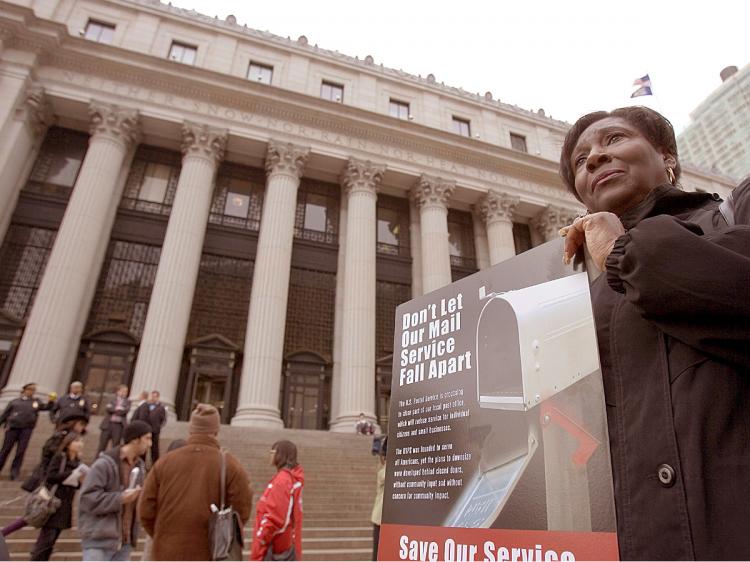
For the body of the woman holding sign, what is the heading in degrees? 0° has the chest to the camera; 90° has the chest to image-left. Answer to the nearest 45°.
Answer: approximately 45°

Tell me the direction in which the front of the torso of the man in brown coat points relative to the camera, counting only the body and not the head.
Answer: away from the camera

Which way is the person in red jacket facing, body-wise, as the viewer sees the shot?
to the viewer's left

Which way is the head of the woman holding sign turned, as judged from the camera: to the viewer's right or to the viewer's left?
to the viewer's left

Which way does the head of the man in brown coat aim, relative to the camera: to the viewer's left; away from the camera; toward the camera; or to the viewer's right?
away from the camera

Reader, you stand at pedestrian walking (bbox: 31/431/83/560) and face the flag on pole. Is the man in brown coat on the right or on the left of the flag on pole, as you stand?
right
